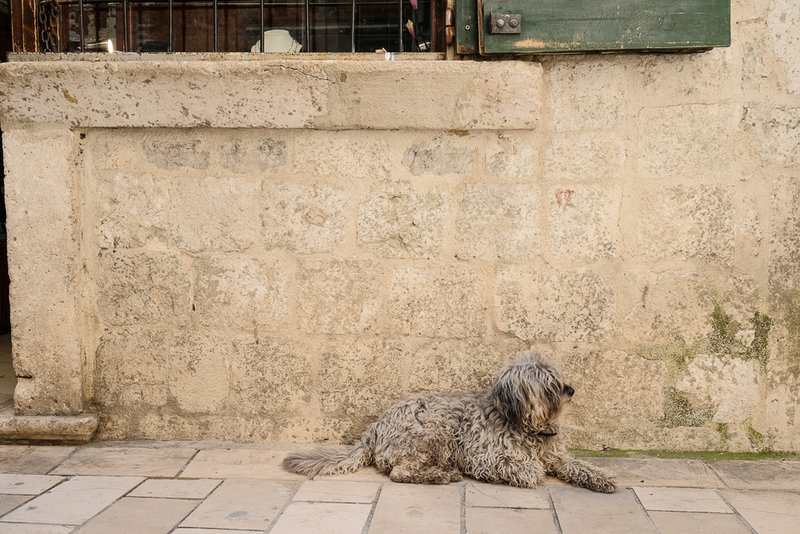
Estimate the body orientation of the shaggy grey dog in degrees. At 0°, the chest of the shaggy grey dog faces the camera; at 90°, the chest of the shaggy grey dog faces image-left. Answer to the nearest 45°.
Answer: approximately 270°
